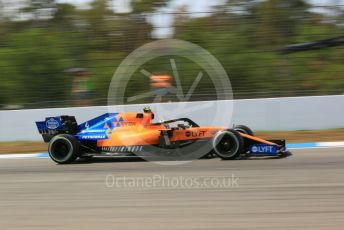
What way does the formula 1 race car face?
to the viewer's right
